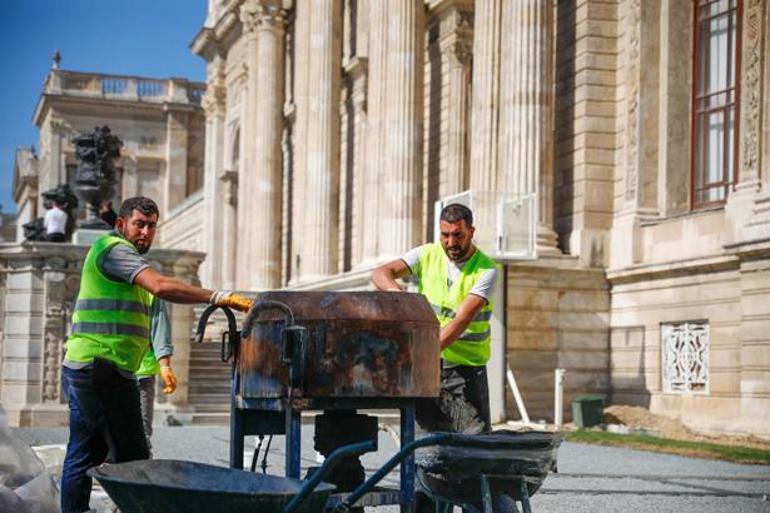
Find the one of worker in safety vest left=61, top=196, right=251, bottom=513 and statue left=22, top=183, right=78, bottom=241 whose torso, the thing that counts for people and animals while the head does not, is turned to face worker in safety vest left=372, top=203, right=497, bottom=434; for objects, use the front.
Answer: worker in safety vest left=61, top=196, right=251, bottom=513

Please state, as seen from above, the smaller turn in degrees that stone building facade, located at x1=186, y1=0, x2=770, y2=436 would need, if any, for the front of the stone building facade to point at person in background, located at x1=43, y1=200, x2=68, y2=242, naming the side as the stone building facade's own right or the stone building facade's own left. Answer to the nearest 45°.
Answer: approximately 45° to the stone building facade's own right

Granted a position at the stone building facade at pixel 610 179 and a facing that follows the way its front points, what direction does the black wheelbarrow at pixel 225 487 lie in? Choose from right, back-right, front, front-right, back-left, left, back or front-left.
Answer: front-left

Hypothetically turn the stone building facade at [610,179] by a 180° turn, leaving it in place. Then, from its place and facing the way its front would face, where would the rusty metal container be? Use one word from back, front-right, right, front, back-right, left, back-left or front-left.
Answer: back-right

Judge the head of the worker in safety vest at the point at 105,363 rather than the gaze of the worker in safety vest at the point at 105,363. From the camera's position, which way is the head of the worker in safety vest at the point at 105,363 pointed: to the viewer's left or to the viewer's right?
to the viewer's right

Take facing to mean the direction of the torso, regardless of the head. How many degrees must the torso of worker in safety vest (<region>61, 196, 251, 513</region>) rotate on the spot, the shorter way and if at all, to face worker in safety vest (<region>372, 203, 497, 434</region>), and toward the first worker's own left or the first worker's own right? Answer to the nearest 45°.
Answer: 0° — they already face them

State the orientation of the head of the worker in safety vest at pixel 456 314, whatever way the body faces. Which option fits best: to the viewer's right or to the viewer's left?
to the viewer's left

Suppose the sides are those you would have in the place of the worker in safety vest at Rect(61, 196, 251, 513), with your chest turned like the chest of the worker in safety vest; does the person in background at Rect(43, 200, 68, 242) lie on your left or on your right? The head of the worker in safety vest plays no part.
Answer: on your left

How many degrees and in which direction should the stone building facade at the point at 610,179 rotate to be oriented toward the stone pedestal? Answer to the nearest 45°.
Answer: approximately 45° to its right

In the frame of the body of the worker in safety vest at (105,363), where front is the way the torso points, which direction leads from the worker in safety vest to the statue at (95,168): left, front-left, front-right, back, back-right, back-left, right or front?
left

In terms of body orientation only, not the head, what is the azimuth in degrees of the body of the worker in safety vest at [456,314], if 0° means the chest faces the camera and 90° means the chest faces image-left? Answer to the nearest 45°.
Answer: approximately 45°

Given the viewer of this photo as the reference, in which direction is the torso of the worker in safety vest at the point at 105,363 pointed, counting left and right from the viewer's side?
facing to the right of the viewer
